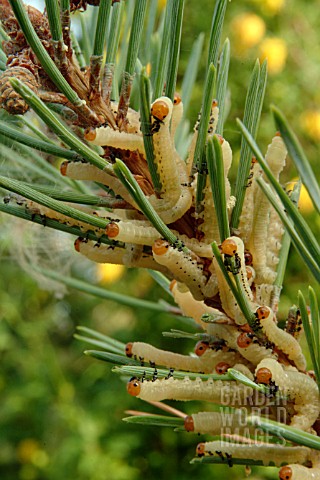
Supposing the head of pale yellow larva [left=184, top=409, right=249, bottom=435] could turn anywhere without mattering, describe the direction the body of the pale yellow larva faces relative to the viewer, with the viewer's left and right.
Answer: facing to the left of the viewer

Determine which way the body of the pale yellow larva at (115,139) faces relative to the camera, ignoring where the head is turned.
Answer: to the viewer's left

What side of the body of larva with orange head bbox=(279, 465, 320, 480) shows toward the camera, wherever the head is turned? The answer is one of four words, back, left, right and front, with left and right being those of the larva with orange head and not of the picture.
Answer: left

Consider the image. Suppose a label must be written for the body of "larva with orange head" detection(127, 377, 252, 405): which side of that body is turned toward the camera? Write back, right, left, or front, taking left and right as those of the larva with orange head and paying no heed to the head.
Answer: left

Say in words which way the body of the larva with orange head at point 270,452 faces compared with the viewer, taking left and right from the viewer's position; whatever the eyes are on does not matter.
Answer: facing to the left of the viewer

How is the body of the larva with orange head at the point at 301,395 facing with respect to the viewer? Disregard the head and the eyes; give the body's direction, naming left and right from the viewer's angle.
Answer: facing to the left of the viewer

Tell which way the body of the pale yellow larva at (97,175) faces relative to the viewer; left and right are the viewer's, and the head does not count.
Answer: facing to the left of the viewer
